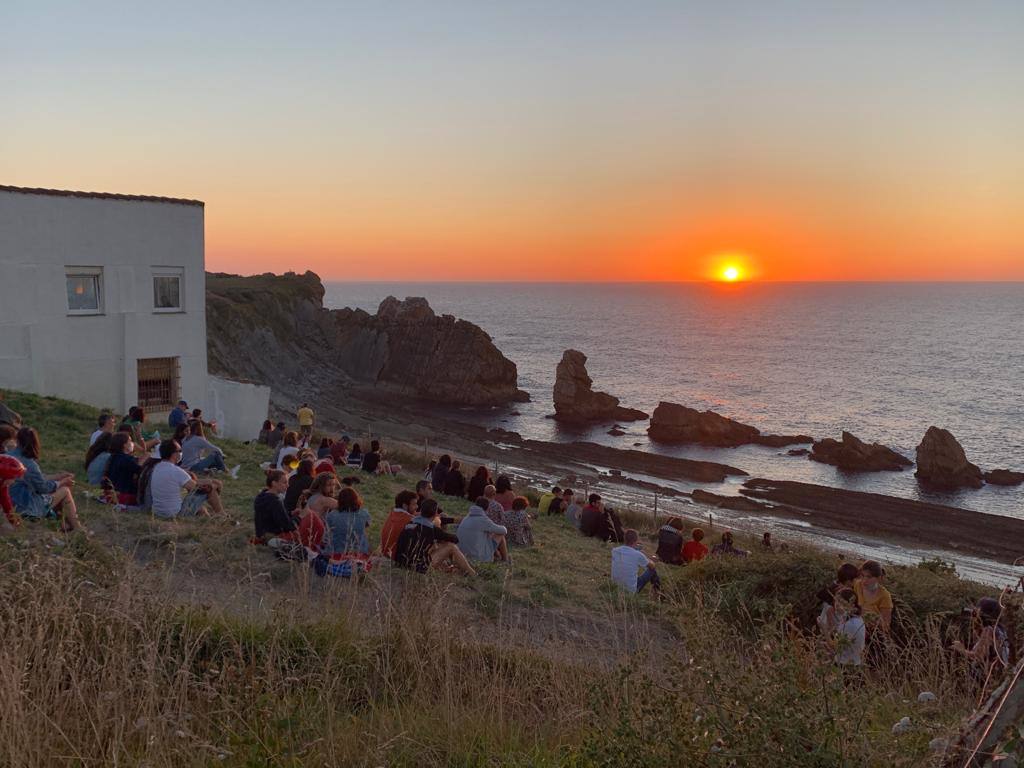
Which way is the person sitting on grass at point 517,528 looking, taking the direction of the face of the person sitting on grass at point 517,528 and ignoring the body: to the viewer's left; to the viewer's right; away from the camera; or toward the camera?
away from the camera

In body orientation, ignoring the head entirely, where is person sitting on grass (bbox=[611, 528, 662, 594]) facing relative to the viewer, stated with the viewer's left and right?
facing away from the viewer and to the right of the viewer

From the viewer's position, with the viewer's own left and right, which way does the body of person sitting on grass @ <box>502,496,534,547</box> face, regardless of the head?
facing away from the viewer and to the right of the viewer

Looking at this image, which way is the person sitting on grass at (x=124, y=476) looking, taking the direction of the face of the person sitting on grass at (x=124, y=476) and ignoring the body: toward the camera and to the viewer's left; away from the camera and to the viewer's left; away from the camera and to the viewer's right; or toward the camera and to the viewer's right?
away from the camera and to the viewer's right

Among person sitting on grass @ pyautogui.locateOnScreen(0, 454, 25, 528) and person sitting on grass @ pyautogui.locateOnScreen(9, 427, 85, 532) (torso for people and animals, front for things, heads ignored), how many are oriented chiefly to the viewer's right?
2

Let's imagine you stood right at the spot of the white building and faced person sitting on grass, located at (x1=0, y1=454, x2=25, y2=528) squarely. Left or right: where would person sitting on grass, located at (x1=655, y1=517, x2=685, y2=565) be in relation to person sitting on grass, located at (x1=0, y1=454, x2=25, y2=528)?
left

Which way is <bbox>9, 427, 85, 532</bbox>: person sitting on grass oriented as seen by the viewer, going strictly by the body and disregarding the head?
to the viewer's right

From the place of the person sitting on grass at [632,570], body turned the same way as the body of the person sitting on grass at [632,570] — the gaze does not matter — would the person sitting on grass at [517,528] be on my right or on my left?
on my left

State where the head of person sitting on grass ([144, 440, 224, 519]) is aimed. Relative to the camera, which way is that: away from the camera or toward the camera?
away from the camera
